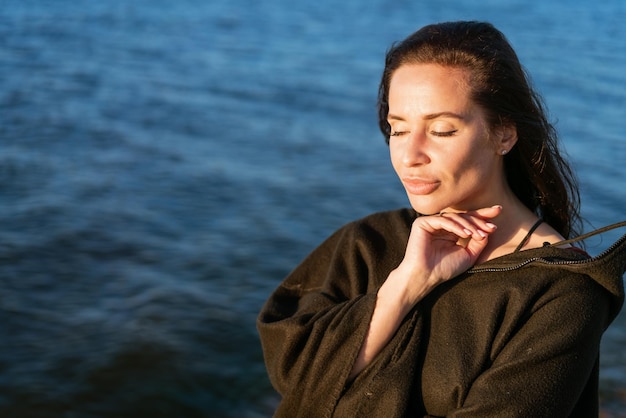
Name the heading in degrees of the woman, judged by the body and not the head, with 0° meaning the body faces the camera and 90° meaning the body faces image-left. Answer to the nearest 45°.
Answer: approximately 45°
